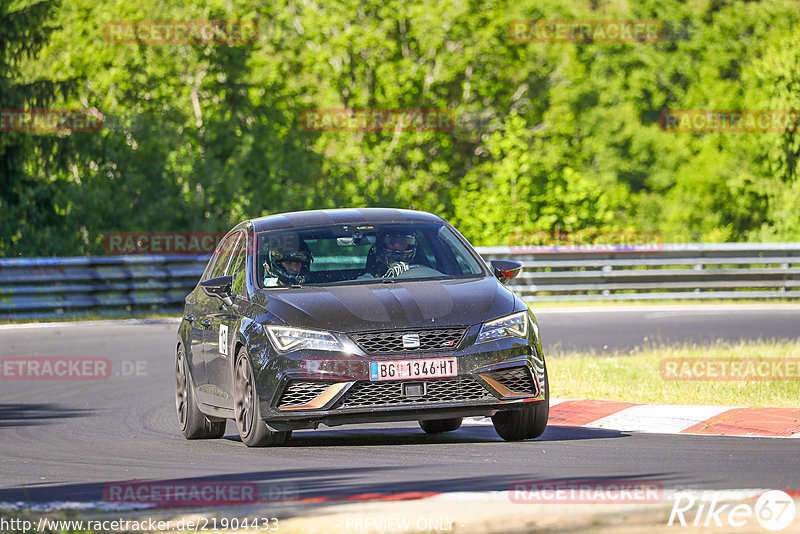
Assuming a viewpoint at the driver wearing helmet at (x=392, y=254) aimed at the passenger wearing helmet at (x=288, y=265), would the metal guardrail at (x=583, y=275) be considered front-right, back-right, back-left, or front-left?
back-right

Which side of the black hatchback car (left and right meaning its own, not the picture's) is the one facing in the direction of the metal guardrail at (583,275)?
back

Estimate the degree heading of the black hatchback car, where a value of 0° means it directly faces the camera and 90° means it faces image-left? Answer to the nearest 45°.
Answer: approximately 0°
